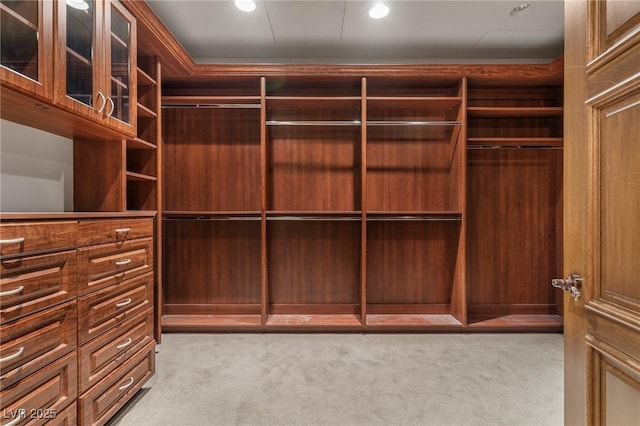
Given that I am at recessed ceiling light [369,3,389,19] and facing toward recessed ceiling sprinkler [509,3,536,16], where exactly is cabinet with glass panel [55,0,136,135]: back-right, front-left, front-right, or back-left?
back-right

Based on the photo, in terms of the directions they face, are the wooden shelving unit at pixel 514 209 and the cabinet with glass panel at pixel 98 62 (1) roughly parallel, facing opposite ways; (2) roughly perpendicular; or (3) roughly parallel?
roughly perpendicular

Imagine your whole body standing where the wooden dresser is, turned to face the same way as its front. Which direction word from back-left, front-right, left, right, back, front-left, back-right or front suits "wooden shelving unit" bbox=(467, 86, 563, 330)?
front-left

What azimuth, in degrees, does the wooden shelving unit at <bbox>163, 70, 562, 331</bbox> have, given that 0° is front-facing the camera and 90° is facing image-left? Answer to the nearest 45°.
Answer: approximately 0°

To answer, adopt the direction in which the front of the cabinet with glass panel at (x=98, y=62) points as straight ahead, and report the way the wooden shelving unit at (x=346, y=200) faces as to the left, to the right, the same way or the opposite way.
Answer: to the right

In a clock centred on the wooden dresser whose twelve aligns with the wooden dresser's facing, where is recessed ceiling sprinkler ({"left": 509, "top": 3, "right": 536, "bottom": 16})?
The recessed ceiling sprinkler is roughly at 11 o'clock from the wooden dresser.

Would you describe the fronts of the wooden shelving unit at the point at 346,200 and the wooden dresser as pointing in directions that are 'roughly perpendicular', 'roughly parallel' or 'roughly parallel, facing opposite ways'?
roughly perpendicular

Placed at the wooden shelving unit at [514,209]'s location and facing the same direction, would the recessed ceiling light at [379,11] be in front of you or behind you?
in front

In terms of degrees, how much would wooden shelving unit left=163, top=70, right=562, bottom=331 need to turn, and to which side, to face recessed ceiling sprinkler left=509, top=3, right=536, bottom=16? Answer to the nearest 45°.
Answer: approximately 90° to its left

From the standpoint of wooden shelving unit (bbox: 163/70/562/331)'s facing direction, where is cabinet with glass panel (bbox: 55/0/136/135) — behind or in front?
in front
